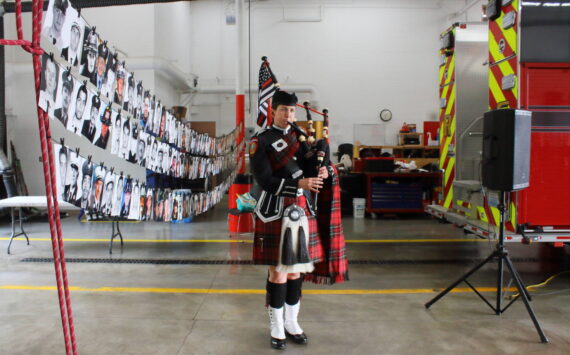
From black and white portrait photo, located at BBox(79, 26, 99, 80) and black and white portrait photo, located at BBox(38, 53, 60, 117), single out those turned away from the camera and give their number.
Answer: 0

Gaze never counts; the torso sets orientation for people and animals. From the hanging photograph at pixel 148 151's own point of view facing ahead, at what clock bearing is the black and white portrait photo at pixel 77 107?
The black and white portrait photo is roughly at 2 o'clock from the hanging photograph.

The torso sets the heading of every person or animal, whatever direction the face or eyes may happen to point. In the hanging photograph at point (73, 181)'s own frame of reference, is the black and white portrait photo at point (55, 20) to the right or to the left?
on its right

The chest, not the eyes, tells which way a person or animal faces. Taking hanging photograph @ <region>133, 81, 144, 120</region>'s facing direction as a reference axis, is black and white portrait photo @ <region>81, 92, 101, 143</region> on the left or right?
on its right

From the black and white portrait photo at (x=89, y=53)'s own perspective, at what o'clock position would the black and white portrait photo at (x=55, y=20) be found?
the black and white portrait photo at (x=55, y=20) is roughly at 2 o'clock from the black and white portrait photo at (x=89, y=53).
